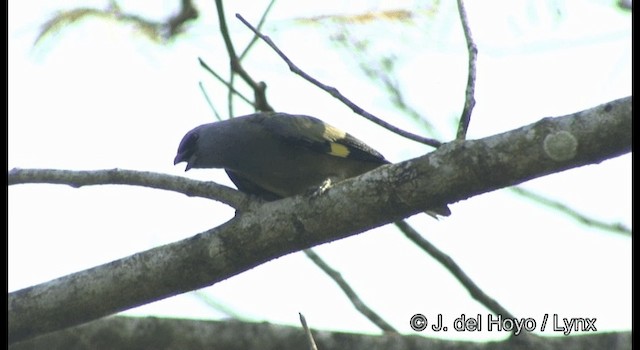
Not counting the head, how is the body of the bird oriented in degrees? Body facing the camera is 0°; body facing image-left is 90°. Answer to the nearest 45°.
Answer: approximately 90°
